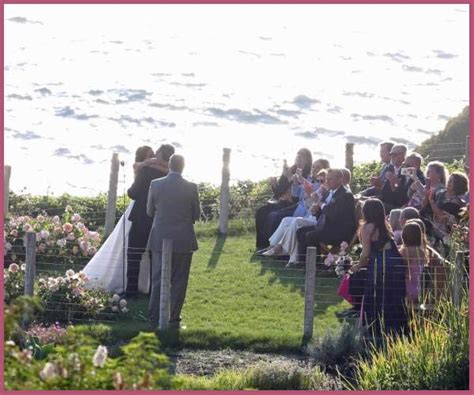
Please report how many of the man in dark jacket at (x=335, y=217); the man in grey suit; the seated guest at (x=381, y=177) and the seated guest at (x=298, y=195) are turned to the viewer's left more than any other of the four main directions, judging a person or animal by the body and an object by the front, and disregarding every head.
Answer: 3

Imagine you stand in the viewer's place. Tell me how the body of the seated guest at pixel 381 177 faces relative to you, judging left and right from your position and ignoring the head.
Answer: facing to the left of the viewer

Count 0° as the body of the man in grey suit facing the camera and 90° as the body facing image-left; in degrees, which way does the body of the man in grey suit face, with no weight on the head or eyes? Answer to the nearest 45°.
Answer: approximately 180°

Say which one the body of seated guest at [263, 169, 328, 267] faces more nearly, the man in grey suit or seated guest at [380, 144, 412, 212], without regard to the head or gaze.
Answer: the man in grey suit

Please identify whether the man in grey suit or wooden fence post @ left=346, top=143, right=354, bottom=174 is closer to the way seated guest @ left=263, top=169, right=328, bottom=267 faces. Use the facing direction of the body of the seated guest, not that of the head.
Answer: the man in grey suit

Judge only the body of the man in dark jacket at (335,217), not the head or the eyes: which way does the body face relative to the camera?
to the viewer's left
